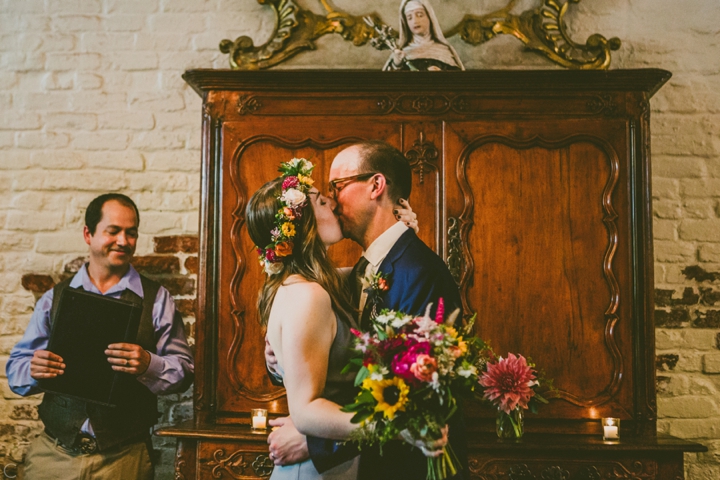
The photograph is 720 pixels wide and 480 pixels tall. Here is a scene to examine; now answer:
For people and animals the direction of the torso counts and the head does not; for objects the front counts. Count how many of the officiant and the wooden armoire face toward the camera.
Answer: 2

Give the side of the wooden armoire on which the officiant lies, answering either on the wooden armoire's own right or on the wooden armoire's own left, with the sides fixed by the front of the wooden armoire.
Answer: on the wooden armoire's own right

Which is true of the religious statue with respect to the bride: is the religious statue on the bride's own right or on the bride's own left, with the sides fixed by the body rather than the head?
on the bride's own left

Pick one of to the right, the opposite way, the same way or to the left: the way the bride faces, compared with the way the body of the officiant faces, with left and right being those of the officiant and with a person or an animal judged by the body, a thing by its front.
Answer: to the left

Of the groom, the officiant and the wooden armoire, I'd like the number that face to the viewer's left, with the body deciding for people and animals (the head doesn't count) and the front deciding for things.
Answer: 1

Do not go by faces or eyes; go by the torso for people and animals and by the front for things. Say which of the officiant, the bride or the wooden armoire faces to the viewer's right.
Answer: the bride

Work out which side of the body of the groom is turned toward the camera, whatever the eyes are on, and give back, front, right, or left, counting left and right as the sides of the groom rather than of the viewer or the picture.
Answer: left

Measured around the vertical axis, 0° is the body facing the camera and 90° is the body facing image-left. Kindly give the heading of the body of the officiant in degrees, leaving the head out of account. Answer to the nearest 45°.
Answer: approximately 0°

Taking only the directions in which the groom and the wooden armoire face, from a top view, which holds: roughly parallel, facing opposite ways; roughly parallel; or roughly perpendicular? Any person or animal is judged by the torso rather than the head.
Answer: roughly perpendicular

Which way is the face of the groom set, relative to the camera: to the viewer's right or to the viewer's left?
to the viewer's left

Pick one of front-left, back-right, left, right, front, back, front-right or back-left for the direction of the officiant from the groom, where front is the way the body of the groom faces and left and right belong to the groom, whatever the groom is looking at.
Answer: front-right

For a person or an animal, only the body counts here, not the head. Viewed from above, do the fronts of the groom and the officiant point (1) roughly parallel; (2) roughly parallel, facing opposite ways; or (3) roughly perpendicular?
roughly perpendicular

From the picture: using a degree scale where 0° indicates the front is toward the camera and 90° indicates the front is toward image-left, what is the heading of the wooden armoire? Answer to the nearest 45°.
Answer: approximately 0°

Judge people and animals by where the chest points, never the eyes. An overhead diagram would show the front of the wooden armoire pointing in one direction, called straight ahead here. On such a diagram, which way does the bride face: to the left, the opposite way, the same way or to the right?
to the left
